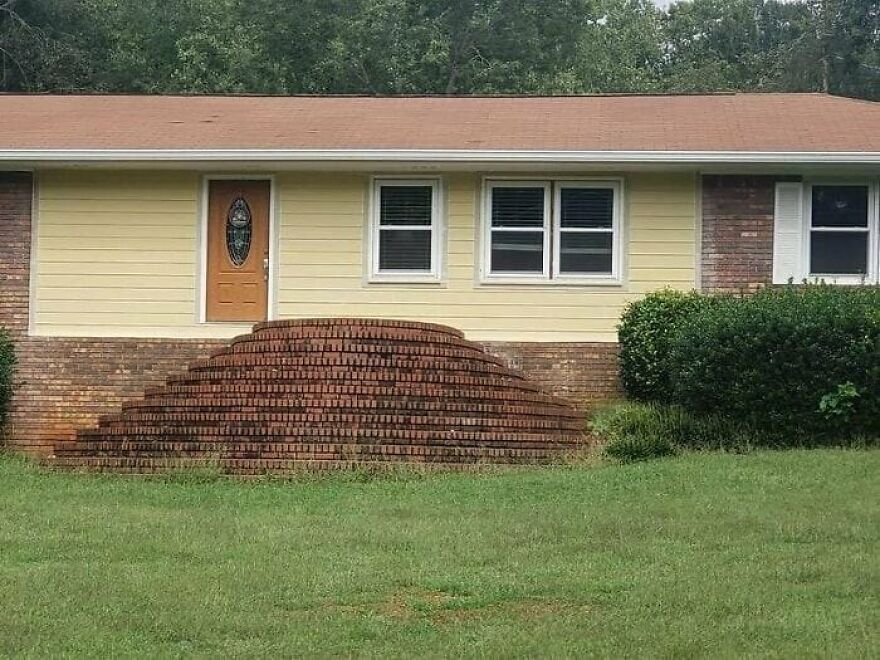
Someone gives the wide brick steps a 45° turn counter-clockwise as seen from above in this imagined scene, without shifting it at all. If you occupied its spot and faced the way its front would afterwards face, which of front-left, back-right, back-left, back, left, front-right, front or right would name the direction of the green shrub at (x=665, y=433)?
front-left

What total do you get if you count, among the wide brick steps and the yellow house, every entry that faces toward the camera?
2

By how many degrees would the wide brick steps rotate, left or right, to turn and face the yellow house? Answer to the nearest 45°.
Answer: approximately 180°

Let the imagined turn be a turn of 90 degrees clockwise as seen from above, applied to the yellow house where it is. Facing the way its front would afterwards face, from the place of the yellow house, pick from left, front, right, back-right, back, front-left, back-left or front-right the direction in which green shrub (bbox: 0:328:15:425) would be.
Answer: front

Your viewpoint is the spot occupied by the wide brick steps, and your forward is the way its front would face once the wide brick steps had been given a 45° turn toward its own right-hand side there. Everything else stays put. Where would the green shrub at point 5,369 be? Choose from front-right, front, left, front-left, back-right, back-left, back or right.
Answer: right

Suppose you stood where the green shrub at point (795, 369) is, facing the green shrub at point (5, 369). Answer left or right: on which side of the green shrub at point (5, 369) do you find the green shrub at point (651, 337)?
right

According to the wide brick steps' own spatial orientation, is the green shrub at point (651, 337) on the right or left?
on its left

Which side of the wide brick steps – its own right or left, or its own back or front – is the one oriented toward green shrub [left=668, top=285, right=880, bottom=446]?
left

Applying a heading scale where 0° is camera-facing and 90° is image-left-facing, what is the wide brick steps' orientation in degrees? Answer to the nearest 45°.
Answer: approximately 0°

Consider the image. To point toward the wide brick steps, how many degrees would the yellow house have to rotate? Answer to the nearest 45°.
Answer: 0° — it already faces it
